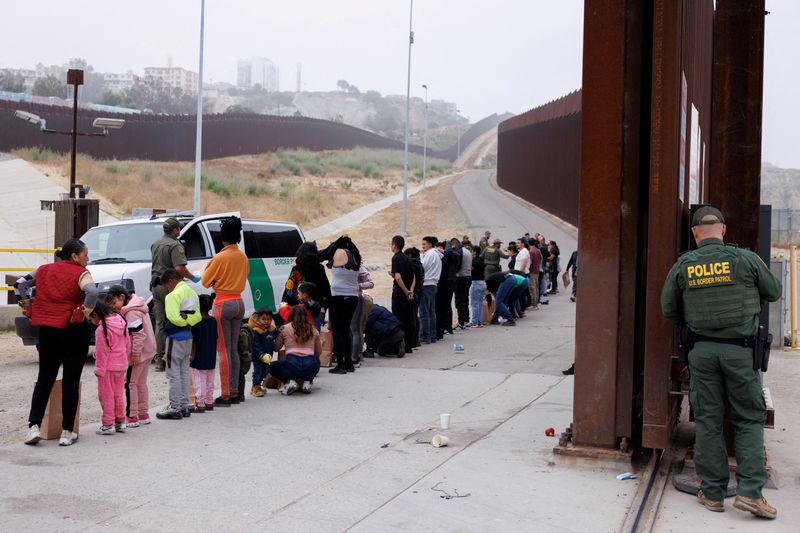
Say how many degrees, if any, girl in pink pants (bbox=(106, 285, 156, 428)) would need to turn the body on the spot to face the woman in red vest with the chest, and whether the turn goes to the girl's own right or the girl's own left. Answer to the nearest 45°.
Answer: approximately 45° to the girl's own left

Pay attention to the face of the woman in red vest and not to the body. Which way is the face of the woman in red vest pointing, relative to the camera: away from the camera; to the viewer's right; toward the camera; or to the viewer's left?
to the viewer's right

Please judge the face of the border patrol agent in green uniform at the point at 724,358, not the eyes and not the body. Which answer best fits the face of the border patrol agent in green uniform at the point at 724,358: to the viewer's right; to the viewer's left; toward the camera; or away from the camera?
away from the camera

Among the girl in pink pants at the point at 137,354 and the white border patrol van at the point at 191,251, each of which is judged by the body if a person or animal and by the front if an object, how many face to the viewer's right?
0

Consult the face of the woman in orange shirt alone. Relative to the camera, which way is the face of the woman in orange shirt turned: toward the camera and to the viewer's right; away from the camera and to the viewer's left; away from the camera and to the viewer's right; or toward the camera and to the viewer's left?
away from the camera and to the viewer's left

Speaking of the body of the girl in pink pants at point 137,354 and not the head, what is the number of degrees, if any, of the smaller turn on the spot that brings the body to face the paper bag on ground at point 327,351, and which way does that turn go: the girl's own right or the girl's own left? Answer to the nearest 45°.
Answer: approximately 135° to the girl's own right

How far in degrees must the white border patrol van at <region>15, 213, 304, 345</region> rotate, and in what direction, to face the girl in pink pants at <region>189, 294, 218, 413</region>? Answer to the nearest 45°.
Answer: approximately 45° to its left

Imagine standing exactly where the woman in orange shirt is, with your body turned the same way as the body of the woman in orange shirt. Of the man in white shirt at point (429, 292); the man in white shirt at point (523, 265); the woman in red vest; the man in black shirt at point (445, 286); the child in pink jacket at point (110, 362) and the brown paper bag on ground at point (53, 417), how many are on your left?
3
